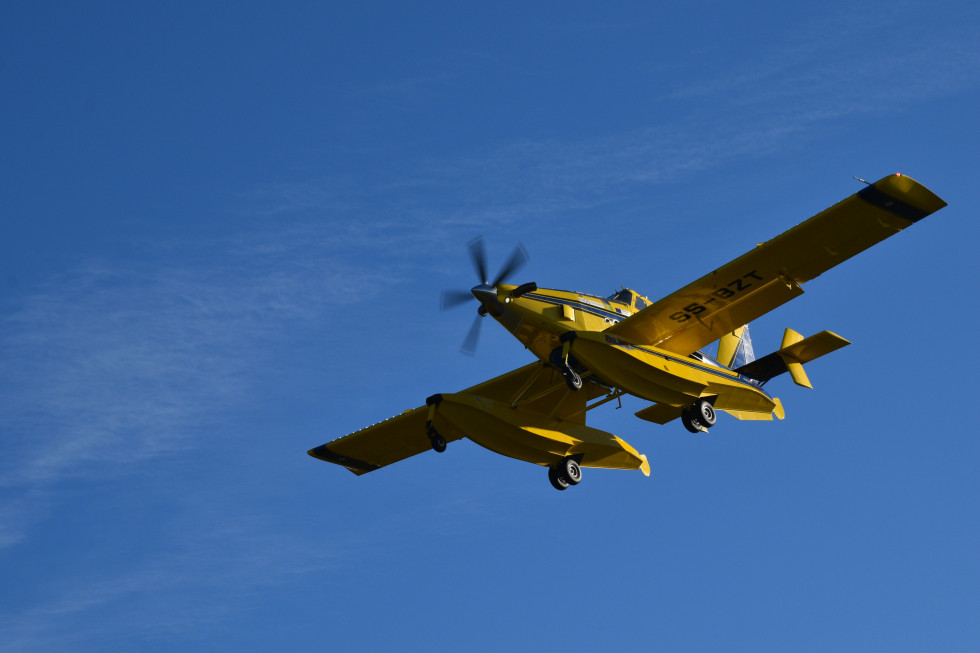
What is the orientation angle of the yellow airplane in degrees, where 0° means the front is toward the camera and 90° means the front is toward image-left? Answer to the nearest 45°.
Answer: approximately 45°
